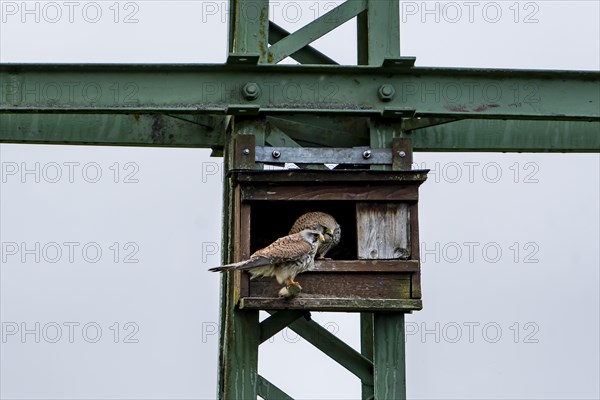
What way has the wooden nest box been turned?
toward the camera

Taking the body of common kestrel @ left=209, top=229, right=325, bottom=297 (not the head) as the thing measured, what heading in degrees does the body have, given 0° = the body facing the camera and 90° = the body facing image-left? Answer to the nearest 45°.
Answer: approximately 270°
